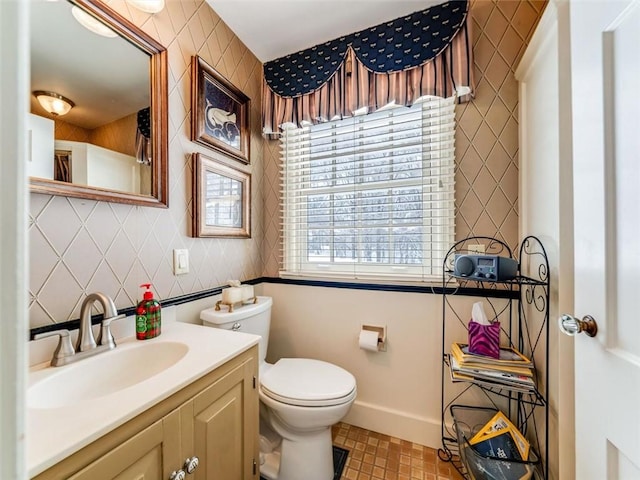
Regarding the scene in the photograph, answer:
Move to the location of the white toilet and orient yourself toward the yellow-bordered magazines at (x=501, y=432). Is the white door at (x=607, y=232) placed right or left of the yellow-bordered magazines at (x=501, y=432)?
right

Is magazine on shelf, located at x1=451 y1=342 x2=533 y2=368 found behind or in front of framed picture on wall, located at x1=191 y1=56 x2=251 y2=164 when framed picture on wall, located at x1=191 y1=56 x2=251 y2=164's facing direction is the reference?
in front

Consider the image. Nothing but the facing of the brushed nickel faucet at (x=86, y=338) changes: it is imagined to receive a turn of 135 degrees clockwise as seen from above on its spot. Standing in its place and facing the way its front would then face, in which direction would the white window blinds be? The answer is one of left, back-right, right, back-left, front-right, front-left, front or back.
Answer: back

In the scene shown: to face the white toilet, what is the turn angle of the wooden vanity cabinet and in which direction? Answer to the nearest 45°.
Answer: approximately 90° to its left

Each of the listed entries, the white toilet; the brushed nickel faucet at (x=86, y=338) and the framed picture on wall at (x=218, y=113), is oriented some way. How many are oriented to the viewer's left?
0

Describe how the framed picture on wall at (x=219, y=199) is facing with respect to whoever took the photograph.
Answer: facing the viewer and to the right of the viewer

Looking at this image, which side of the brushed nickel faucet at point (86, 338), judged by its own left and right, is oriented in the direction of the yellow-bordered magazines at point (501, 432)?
front
